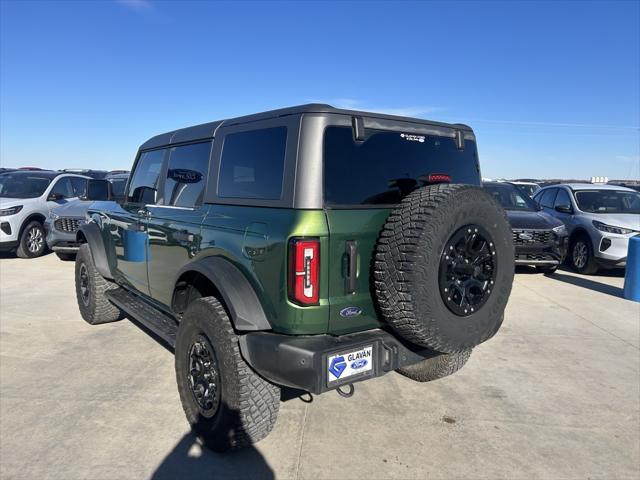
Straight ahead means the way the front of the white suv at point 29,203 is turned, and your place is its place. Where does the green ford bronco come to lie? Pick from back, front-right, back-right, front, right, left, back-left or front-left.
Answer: front-left

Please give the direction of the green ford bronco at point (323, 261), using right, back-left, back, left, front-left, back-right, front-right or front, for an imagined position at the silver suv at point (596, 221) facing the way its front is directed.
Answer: front-right

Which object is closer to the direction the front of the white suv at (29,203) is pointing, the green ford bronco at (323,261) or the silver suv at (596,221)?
the green ford bronco

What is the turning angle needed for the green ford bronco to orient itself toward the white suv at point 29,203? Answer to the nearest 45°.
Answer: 0° — it already faces it

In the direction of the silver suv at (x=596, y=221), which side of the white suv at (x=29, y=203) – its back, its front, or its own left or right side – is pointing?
left

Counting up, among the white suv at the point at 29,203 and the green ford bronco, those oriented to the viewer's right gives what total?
0

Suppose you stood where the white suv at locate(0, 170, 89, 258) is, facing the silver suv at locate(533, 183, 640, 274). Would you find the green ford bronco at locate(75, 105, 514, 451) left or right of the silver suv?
right

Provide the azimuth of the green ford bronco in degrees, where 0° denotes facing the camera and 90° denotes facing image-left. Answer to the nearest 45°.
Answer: approximately 135°

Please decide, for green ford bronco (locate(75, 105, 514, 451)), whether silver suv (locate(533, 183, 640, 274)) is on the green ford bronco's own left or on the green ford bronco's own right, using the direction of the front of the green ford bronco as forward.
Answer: on the green ford bronco's own right

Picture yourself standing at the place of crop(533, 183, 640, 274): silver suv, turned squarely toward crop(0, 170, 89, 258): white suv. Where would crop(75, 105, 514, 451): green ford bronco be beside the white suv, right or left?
left

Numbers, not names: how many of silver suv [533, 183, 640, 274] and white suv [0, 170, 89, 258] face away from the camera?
0

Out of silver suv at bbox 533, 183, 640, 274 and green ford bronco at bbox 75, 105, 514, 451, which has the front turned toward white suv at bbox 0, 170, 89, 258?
the green ford bronco

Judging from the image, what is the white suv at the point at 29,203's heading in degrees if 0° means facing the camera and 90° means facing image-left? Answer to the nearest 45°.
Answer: approximately 45°

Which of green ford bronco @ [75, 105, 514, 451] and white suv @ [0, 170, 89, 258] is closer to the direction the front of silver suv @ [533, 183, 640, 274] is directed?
the green ford bronco
